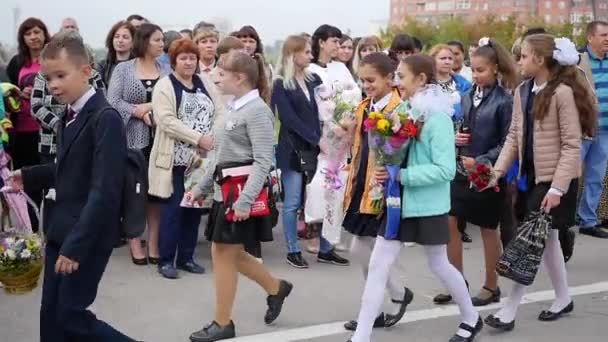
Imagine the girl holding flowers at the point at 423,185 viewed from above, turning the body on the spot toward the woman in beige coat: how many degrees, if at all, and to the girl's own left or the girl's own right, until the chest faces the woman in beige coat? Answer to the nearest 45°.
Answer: approximately 45° to the girl's own right

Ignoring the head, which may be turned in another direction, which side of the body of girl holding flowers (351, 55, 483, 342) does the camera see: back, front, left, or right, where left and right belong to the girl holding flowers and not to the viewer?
left

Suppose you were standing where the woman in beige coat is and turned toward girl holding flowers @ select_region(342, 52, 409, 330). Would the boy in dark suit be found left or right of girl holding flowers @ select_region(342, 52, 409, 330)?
right

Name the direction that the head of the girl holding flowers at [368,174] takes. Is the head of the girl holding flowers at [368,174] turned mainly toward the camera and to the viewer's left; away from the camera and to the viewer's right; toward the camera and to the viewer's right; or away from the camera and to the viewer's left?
toward the camera and to the viewer's left

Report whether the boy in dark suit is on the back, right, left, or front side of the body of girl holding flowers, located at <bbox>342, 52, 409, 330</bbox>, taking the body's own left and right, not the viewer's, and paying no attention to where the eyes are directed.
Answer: front

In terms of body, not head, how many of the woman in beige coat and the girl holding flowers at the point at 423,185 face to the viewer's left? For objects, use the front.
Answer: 1

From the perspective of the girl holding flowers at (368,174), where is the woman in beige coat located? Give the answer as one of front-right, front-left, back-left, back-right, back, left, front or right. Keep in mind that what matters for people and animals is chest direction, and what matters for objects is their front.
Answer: right

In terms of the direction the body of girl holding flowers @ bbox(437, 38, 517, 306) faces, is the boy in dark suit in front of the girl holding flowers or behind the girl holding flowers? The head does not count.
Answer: in front

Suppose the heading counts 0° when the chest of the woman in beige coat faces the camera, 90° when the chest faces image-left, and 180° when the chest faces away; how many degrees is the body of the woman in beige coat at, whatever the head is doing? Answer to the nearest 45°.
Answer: approximately 315°

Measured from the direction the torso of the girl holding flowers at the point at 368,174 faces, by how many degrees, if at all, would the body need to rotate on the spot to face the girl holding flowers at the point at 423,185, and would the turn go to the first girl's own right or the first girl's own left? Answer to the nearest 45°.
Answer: approximately 90° to the first girl's own left

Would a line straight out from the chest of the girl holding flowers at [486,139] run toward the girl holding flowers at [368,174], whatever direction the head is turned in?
yes

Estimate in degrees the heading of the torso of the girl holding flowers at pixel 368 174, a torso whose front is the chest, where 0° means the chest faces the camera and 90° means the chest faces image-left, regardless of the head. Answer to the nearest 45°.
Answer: approximately 45°

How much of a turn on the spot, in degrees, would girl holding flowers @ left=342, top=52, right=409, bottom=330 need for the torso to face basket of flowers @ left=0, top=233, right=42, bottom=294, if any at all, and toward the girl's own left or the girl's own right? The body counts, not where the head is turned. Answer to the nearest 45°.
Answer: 0° — they already face it

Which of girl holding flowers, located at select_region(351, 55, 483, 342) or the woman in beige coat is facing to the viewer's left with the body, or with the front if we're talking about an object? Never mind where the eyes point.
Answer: the girl holding flowers
